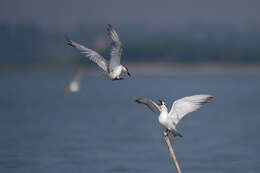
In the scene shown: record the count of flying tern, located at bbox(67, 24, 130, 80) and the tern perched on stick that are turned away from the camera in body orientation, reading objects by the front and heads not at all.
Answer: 0

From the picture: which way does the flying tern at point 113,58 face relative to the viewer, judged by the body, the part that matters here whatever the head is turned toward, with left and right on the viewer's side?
facing the viewer and to the right of the viewer
